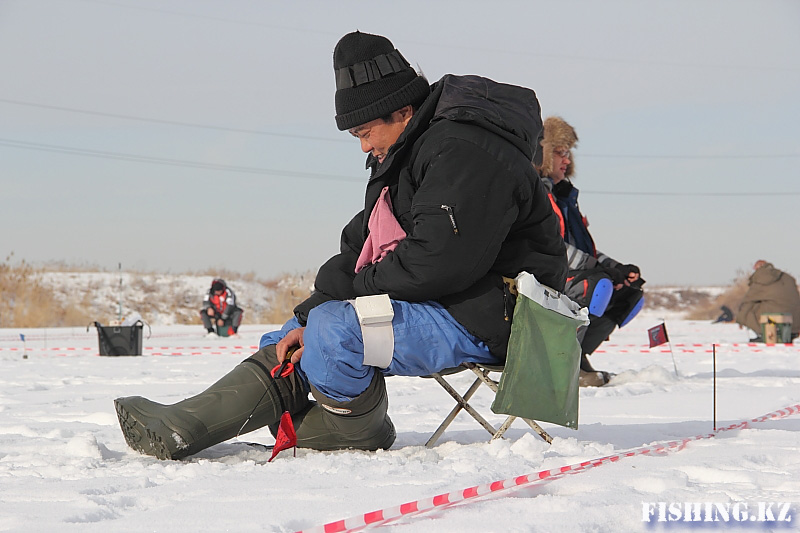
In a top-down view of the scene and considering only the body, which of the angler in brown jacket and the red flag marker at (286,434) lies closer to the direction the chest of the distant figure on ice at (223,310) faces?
the red flag marker

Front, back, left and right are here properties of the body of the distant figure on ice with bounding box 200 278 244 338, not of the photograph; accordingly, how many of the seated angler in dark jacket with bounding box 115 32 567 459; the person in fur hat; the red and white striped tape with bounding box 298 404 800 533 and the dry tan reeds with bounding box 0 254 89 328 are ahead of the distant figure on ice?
3

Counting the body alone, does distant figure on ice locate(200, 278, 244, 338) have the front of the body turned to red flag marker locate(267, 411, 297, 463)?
yes

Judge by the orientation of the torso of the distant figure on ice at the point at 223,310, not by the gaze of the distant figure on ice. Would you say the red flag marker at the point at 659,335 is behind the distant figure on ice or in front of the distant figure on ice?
in front

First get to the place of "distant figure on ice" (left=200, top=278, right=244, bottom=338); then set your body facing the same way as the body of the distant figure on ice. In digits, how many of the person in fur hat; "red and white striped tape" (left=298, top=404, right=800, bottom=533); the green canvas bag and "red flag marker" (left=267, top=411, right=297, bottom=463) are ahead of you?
4

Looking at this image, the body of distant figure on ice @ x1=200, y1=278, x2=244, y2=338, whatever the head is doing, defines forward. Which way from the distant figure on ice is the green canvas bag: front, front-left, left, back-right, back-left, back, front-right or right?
front

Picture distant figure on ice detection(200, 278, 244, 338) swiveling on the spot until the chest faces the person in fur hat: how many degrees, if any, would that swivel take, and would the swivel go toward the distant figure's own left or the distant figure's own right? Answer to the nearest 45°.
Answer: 0° — they already face them

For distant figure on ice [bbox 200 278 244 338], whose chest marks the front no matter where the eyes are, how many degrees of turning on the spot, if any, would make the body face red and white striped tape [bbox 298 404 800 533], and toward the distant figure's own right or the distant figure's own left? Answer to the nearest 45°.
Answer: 0° — they already face it

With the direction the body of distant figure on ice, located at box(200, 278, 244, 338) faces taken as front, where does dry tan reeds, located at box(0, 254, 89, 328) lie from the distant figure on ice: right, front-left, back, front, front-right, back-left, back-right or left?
back-right

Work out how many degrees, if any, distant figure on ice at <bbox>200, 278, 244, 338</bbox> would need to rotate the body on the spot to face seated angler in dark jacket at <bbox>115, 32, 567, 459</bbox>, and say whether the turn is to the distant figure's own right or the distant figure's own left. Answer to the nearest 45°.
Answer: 0° — they already face them

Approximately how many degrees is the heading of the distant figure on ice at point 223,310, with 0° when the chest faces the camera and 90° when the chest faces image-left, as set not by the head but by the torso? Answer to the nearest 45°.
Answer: approximately 0°

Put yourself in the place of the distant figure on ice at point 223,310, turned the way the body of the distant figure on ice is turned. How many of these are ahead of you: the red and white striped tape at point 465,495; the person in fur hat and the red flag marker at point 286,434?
3
